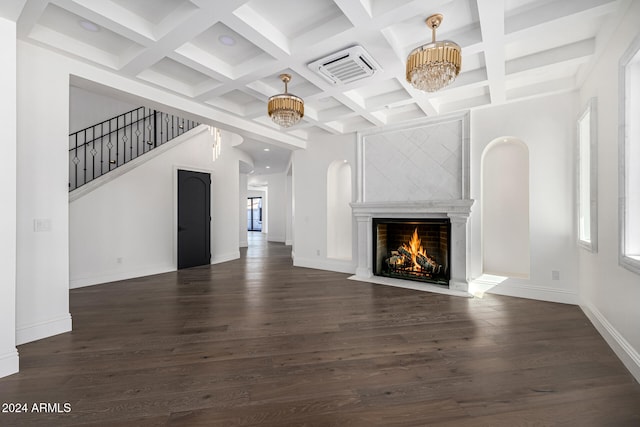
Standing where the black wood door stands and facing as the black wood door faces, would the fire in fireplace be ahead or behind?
ahead

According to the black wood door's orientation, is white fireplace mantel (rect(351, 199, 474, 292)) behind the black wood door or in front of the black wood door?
in front

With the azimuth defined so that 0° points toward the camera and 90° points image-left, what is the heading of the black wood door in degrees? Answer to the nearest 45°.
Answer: approximately 315°

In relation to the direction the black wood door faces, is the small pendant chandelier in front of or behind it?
in front
